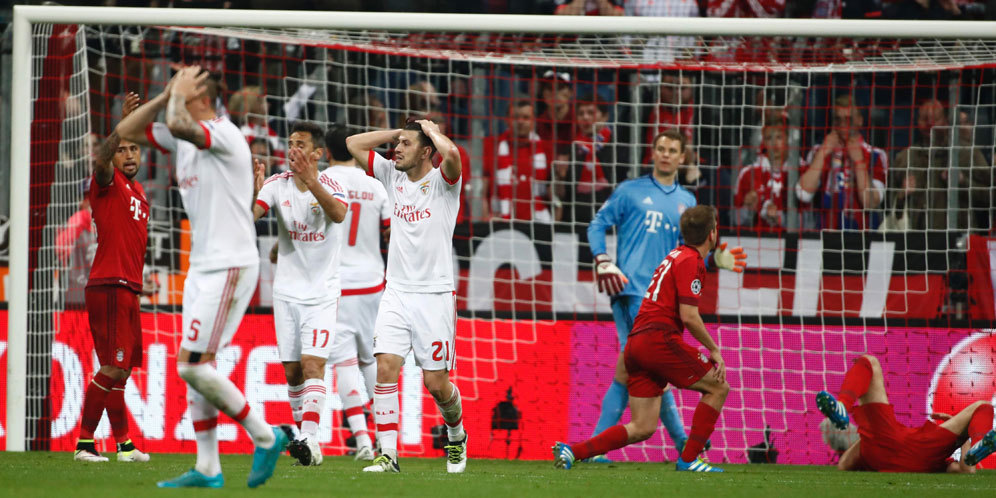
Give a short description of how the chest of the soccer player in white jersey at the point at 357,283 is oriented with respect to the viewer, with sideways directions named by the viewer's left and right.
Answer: facing away from the viewer

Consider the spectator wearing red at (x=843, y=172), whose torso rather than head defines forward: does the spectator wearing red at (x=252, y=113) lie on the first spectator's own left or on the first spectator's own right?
on the first spectator's own right

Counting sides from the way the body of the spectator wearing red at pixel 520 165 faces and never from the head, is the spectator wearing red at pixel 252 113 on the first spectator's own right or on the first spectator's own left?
on the first spectator's own right

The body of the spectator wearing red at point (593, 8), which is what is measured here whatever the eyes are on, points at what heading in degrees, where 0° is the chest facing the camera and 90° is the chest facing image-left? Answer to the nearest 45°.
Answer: approximately 0°
